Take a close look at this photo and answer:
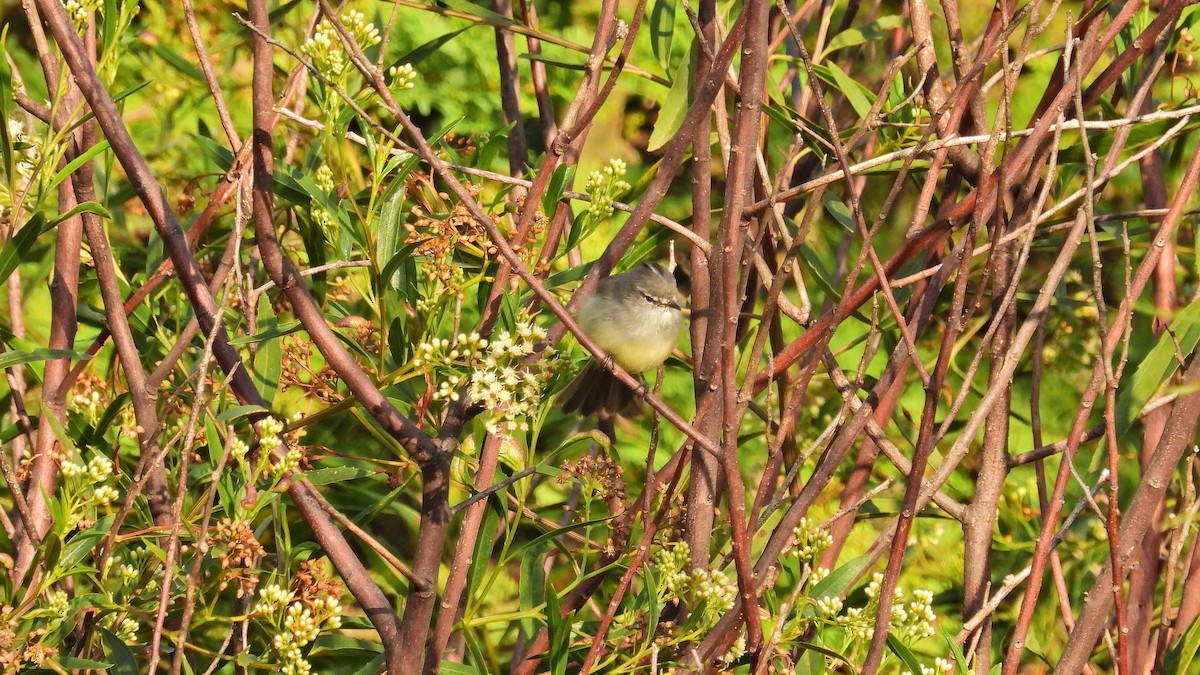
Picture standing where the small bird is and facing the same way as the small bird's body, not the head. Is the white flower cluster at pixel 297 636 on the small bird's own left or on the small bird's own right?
on the small bird's own right

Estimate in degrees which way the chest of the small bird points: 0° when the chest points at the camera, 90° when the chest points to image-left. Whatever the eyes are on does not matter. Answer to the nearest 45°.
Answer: approximately 315°

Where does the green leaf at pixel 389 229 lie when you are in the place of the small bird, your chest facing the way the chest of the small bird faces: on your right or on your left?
on your right

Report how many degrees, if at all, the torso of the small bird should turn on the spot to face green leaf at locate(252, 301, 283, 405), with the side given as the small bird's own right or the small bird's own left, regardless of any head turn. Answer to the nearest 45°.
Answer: approximately 90° to the small bird's own right

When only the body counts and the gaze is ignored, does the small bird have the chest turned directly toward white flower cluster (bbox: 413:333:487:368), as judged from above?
no

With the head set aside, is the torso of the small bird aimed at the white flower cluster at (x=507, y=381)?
no

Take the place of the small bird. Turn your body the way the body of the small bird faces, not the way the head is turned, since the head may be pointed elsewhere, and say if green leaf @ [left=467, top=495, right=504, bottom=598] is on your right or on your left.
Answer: on your right

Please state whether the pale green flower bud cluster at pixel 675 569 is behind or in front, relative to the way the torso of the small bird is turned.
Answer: in front

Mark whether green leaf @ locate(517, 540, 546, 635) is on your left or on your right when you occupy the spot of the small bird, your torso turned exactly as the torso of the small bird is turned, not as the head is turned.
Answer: on your right

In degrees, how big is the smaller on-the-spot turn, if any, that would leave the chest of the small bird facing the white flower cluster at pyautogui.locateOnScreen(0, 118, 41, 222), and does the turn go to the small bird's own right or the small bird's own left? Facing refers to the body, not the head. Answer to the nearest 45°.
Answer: approximately 90° to the small bird's own right
